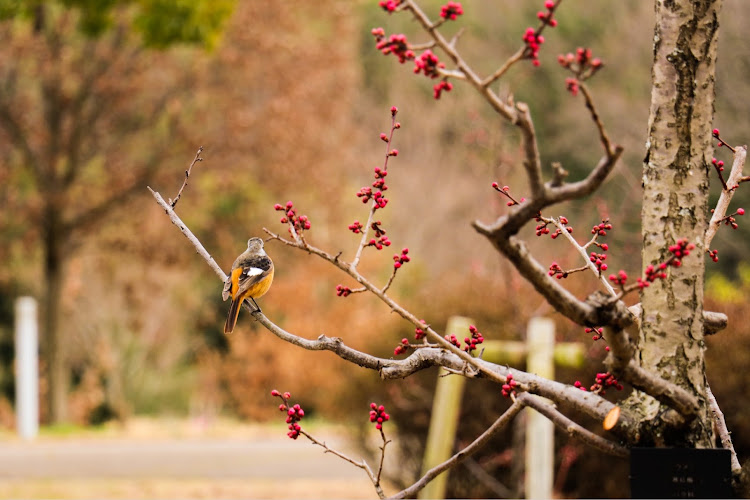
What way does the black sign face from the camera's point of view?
toward the camera

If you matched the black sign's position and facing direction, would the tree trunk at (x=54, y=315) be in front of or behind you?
behind

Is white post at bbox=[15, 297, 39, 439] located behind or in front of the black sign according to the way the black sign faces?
behind

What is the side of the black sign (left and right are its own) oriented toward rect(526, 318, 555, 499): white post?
back
